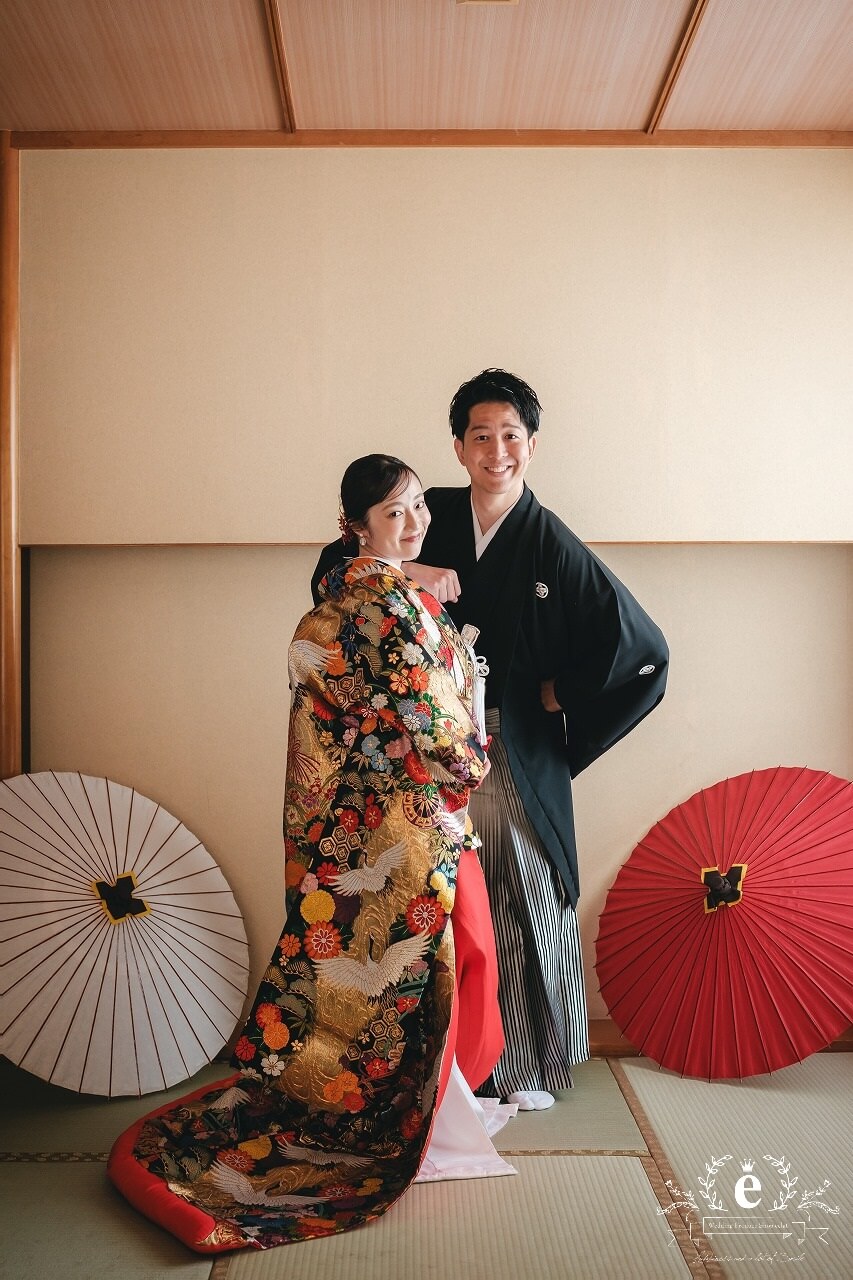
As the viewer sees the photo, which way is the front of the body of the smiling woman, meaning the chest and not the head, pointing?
to the viewer's right

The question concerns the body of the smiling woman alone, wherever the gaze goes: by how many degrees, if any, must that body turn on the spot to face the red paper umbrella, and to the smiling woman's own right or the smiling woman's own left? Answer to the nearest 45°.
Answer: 0° — they already face it

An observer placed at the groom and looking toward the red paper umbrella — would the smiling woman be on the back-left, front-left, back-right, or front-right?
back-right

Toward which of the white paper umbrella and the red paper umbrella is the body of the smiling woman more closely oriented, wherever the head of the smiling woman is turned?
the red paper umbrella

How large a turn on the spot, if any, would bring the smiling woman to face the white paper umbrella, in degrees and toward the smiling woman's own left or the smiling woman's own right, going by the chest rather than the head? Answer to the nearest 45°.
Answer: approximately 135° to the smiling woman's own left
